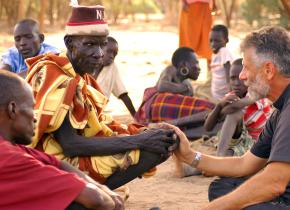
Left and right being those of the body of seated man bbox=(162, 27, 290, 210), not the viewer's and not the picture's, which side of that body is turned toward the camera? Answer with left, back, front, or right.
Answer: left

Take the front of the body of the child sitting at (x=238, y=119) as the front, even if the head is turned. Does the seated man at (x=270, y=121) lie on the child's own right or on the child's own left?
on the child's own left

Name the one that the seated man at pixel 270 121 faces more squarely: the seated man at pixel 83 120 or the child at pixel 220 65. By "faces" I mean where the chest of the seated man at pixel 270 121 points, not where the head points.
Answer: the seated man

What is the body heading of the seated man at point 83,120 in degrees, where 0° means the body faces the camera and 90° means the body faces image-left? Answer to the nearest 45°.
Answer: approximately 270°
